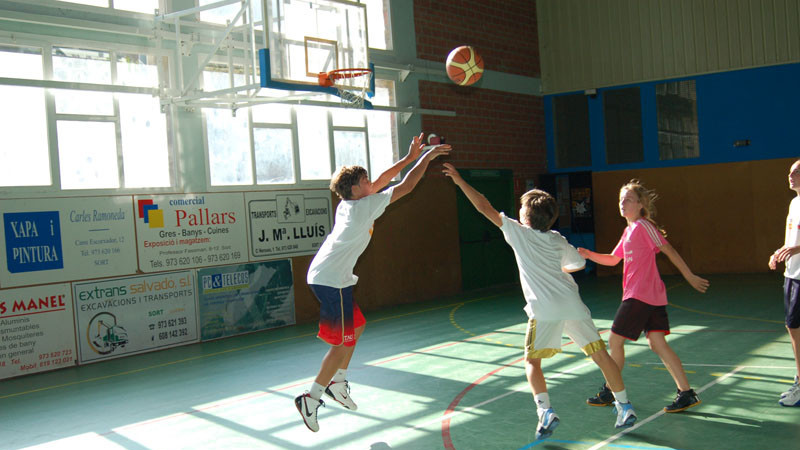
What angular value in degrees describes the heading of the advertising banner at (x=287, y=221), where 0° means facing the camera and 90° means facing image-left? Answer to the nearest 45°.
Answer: approximately 315°

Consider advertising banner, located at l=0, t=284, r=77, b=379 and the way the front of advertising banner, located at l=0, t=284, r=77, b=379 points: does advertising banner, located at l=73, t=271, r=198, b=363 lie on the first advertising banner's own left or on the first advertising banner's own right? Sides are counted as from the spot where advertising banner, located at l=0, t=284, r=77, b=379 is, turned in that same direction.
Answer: on the first advertising banner's own left

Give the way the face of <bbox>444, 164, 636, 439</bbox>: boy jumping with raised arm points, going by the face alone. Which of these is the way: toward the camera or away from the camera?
away from the camera

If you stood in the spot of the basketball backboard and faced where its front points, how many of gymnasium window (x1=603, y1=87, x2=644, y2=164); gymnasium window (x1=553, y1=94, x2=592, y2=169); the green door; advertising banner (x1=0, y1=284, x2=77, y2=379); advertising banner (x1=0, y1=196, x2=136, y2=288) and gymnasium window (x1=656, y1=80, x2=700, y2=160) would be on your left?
4

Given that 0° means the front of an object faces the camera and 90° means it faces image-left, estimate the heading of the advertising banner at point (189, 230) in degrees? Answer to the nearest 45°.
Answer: approximately 315°

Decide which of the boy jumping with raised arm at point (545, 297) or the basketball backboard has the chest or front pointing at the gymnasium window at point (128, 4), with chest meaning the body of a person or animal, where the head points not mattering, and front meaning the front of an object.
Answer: the boy jumping with raised arm

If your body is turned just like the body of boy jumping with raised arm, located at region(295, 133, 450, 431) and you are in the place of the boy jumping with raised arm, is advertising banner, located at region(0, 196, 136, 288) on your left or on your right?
on your left

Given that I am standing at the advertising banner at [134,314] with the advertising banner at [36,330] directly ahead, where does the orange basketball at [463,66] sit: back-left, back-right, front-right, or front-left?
back-left

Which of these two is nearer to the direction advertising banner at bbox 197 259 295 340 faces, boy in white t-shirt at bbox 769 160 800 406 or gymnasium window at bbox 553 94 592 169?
the boy in white t-shirt

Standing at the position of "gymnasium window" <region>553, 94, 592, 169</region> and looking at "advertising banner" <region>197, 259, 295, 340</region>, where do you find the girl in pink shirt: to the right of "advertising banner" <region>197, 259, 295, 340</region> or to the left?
left

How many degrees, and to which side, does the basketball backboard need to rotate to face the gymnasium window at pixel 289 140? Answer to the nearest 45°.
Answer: approximately 135° to its left

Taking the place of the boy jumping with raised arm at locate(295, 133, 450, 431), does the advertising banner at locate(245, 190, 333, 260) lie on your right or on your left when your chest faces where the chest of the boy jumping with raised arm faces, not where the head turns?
on your left
